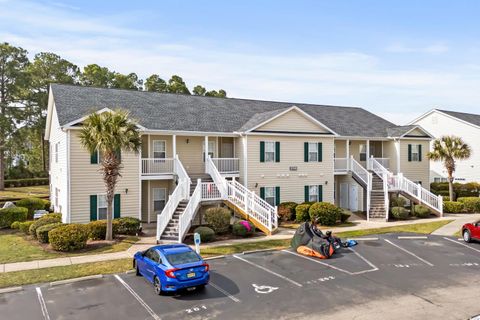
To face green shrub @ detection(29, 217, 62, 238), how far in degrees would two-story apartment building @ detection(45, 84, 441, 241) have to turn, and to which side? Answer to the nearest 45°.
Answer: approximately 90° to its right

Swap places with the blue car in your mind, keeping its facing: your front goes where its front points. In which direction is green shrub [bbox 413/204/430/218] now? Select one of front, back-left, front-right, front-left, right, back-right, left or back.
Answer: right

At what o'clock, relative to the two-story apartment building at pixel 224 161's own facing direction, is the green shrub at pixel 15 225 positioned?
The green shrub is roughly at 4 o'clock from the two-story apartment building.

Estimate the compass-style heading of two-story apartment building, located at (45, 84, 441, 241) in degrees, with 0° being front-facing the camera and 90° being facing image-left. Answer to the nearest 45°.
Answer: approximately 315°

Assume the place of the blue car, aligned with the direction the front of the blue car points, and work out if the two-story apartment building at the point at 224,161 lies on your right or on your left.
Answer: on your right

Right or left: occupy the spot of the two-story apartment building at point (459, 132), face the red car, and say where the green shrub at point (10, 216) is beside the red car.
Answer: right

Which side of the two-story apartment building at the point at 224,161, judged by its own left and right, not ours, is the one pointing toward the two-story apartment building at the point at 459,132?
left

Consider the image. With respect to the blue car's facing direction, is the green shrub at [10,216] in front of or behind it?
in front

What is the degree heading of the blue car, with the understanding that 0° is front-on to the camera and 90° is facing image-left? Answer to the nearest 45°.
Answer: approximately 135°

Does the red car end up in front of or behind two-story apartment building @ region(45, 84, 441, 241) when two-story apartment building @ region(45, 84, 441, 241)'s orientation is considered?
in front

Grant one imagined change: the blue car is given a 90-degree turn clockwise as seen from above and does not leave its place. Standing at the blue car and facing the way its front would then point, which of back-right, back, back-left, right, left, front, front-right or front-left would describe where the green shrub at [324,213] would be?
front

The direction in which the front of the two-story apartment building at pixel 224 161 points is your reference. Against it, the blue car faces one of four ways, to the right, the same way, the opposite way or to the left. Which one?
the opposite way
